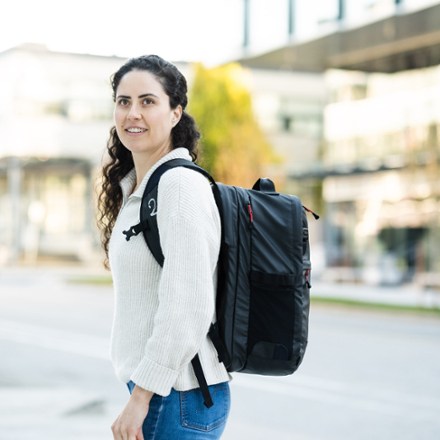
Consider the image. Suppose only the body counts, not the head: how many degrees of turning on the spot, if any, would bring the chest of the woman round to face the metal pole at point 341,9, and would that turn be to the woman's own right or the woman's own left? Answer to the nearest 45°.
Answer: approximately 90° to the woman's own right

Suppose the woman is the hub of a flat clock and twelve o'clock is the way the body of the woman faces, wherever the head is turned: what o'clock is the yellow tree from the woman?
The yellow tree is roughly at 3 o'clock from the woman.

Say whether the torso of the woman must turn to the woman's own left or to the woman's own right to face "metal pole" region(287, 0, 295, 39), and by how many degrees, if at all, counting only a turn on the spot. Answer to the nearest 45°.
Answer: approximately 90° to the woman's own right

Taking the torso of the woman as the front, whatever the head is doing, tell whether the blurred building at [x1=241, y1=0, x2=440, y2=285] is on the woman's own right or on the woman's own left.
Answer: on the woman's own right

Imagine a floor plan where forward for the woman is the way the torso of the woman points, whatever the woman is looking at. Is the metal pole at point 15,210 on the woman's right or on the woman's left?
on the woman's right

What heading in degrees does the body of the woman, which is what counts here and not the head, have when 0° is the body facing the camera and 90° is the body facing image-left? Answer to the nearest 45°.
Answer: approximately 90°

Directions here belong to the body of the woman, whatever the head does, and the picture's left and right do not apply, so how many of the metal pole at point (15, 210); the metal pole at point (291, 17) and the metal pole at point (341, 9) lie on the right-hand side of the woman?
3

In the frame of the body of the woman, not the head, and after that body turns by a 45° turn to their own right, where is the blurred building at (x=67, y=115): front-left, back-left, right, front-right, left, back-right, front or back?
front-right
